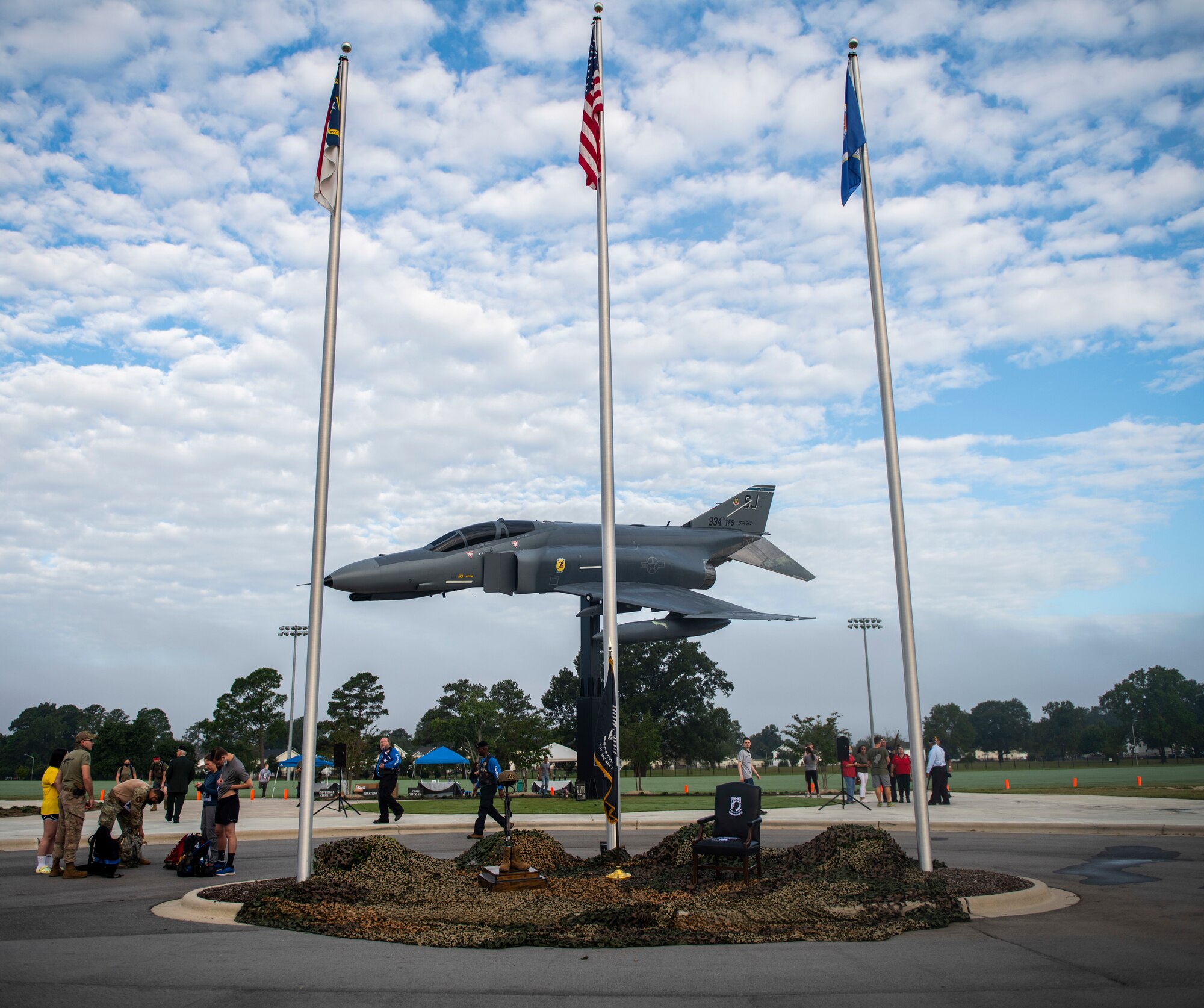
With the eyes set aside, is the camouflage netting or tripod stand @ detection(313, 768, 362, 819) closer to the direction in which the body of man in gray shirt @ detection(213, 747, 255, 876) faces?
the camouflage netting

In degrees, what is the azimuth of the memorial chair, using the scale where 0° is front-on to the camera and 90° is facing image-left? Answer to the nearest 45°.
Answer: approximately 45°

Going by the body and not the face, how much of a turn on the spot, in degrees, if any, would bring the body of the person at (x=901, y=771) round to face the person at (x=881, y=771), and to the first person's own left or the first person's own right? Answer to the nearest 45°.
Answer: approximately 45° to the first person's own right

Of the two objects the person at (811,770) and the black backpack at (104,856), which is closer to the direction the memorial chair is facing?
the black backpack

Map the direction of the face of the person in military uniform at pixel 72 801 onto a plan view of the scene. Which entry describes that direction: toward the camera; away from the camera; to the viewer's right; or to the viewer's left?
to the viewer's right

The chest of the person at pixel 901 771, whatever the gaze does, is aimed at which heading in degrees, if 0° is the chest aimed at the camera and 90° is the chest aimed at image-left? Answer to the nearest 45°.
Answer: approximately 0°
